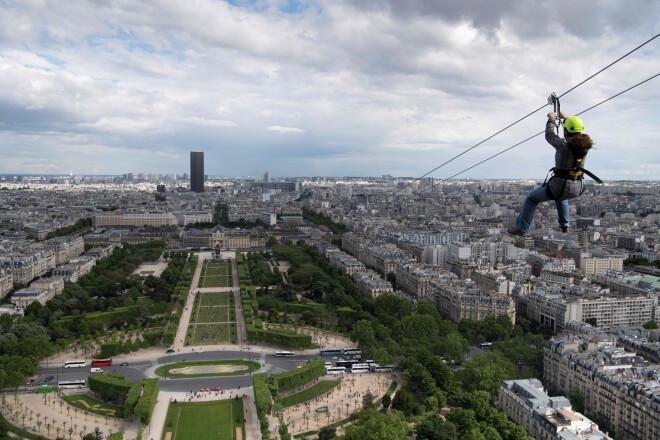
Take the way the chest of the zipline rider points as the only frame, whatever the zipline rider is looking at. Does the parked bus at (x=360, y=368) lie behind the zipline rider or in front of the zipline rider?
in front

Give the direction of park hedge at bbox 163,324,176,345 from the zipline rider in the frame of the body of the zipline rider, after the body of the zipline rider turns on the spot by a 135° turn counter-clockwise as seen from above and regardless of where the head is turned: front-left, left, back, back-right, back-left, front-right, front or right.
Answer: back-right

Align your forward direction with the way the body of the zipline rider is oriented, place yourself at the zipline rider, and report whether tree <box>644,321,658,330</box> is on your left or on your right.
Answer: on your right

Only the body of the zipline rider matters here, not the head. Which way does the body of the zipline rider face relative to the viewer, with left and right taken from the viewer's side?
facing away from the viewer and to the left of the viewer

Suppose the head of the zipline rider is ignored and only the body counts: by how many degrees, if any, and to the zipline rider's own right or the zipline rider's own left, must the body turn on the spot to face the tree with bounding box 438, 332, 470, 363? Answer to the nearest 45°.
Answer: approximately 45° to the zipline rider's own right

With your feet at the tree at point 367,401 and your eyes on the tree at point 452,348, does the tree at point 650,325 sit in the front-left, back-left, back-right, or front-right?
front-right

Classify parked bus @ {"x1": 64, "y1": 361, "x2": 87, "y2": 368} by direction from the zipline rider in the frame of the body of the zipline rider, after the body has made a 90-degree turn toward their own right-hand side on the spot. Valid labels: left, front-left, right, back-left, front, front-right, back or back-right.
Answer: left

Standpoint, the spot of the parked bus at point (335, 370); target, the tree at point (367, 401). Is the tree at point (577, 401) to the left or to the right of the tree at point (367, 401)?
left

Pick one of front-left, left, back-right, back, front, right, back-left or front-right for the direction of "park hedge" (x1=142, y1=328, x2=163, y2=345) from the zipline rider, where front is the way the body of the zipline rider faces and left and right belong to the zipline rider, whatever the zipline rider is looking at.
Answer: front

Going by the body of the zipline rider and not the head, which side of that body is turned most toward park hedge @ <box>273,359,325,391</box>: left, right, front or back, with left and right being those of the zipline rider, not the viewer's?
front

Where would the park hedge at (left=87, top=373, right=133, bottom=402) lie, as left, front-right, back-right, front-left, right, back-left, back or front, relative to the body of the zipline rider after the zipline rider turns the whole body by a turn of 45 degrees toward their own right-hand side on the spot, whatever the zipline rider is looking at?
front-left

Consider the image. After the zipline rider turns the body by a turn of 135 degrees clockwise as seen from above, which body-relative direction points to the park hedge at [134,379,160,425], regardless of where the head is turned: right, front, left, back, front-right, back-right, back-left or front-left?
back-left

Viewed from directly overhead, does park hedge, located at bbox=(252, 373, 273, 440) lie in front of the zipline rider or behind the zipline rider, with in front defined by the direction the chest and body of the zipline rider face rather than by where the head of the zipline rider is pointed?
in front

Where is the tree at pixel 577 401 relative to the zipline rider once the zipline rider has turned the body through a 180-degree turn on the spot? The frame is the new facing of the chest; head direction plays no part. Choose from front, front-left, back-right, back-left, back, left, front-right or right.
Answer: back-left

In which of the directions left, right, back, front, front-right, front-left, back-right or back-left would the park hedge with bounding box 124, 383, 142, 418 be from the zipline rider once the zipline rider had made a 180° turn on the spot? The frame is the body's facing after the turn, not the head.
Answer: back

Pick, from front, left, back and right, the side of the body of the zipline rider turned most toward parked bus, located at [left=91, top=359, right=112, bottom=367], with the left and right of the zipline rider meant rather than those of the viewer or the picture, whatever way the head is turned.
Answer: front

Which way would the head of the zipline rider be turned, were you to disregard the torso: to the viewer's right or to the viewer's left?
to the viewer's left
